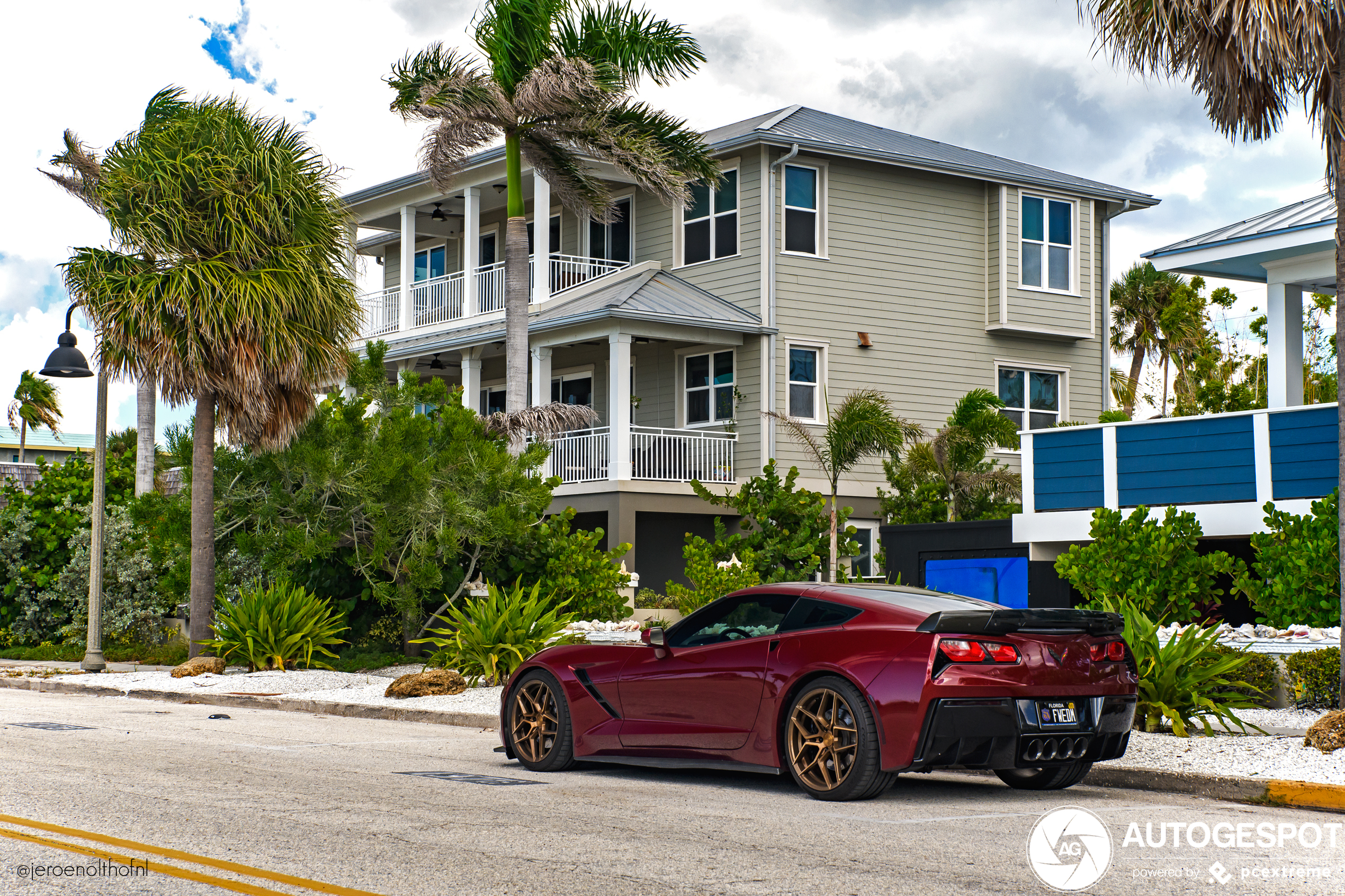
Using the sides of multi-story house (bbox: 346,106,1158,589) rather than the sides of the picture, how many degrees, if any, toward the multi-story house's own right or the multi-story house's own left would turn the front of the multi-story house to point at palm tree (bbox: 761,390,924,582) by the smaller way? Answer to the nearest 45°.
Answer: approximately 45° to the multi-story house's own left

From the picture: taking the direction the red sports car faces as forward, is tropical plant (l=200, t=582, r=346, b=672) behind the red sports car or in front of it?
in front

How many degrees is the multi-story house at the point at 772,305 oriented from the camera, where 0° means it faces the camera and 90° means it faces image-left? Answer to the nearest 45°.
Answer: approximately 45°

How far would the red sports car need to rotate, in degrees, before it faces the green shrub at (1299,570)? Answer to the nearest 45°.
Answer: approximately 90° to its right

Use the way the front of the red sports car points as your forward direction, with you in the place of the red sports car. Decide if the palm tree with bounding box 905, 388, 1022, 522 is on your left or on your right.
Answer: on your right

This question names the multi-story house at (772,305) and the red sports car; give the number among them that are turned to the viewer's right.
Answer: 0

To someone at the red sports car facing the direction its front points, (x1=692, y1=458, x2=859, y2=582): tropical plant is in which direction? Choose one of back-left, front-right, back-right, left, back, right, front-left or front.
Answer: front-right

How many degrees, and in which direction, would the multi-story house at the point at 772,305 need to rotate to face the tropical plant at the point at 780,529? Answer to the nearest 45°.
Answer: approximately 45° to its left

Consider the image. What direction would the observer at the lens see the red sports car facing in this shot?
facing away from the viewer and to the left of the viewer

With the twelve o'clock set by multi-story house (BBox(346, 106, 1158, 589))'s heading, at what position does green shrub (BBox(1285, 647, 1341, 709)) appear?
The green shrub is roughly at 10 o'clock from the multi-story house.

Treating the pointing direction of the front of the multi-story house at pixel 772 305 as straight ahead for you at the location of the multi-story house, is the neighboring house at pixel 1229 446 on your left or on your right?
on your left

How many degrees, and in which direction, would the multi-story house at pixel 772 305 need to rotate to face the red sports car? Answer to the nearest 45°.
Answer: approximately 45° to its left

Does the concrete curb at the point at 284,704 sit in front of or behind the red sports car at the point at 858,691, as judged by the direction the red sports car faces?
in front
